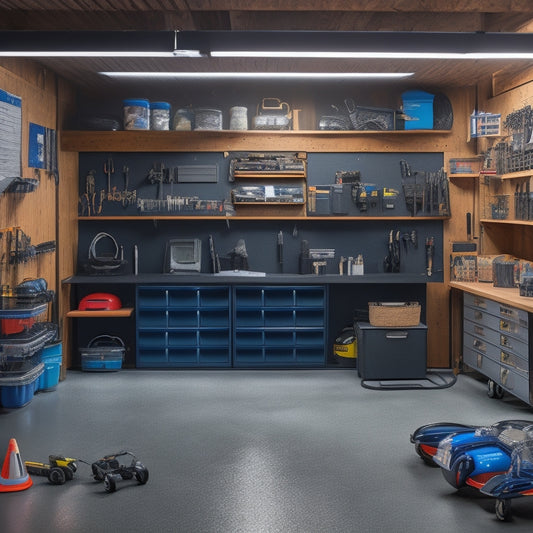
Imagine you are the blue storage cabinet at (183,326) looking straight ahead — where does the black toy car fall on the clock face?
The black toy car is roughly at 12 o'clock from the blue storage cabinet.

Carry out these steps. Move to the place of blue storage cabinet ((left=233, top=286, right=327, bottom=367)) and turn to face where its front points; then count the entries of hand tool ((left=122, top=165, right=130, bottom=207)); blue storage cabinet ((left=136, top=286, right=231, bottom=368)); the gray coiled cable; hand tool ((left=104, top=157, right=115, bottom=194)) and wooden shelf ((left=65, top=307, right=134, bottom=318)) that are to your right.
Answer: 5

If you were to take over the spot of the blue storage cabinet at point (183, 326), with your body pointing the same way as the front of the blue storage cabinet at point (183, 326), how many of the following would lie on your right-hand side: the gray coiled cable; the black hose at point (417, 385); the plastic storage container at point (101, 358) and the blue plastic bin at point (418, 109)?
2

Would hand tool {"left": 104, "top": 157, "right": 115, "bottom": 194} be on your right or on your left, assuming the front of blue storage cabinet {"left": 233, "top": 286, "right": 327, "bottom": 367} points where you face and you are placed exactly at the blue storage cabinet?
on your right

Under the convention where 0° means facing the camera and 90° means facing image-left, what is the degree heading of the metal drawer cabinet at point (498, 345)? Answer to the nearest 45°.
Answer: approximately 45°

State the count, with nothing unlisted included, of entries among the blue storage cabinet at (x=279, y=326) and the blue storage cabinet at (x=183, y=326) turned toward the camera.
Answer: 2

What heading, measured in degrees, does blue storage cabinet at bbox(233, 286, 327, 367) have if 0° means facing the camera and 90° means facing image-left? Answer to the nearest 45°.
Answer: approximately 0°

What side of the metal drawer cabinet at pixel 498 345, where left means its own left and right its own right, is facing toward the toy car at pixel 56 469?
front
